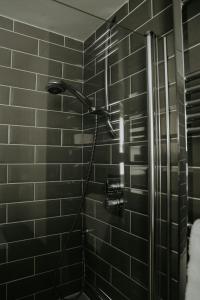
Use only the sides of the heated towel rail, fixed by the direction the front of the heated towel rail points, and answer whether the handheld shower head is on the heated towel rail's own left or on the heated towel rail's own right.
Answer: on the heated towel rail's own right

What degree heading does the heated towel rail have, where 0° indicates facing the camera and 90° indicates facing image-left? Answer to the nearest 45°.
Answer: approximately 45°
